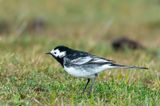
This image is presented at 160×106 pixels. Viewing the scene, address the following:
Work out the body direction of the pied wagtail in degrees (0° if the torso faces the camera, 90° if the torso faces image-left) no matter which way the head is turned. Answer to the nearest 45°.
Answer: approximately 90°
